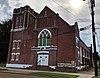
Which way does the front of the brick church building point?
toward the camera
